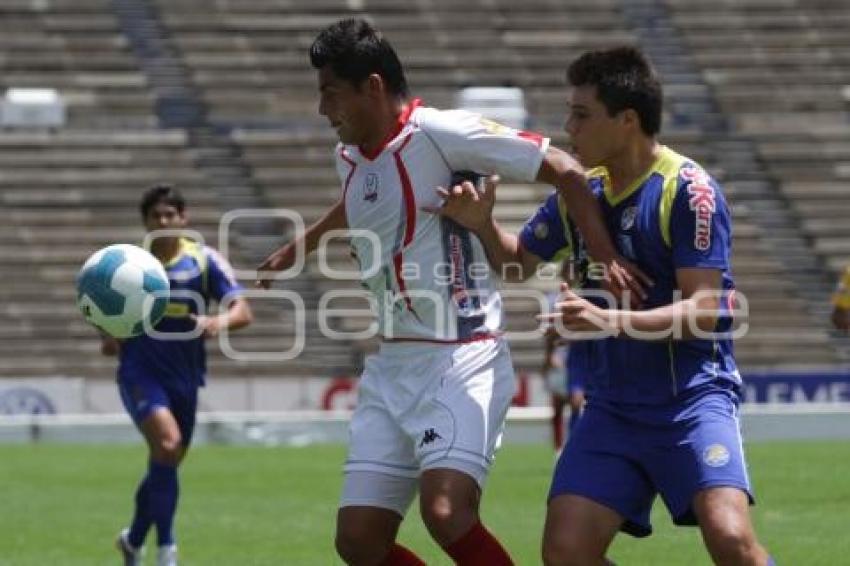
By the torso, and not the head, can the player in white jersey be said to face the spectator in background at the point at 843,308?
no

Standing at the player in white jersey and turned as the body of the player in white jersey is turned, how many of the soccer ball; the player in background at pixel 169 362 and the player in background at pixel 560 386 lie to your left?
0

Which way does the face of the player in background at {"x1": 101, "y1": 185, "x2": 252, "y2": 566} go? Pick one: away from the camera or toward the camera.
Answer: toward the camera

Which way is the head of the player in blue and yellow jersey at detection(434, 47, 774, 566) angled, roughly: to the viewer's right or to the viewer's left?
to the viewer's left

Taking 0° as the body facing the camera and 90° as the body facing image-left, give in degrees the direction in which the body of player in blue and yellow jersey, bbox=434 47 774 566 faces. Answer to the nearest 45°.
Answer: approximately 45°

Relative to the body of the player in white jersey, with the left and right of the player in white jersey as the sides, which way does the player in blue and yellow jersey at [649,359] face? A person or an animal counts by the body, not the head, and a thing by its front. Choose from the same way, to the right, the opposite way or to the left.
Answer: the same way

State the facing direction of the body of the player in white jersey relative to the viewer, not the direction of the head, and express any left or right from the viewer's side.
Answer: facing the viewer and to the left of the viewer

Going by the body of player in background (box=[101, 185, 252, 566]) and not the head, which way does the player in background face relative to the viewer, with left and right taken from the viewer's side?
facing the viewer

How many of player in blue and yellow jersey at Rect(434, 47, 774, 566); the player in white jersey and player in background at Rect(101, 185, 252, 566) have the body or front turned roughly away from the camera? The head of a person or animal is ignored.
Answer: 0

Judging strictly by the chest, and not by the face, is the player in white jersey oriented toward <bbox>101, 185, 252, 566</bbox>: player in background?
no

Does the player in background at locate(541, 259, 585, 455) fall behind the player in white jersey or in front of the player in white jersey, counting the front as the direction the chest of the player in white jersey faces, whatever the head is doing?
behind

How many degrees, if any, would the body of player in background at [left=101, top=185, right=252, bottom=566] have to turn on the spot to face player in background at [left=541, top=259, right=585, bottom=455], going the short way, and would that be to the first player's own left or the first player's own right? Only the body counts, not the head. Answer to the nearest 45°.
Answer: approximately 135° to the first player's own left
